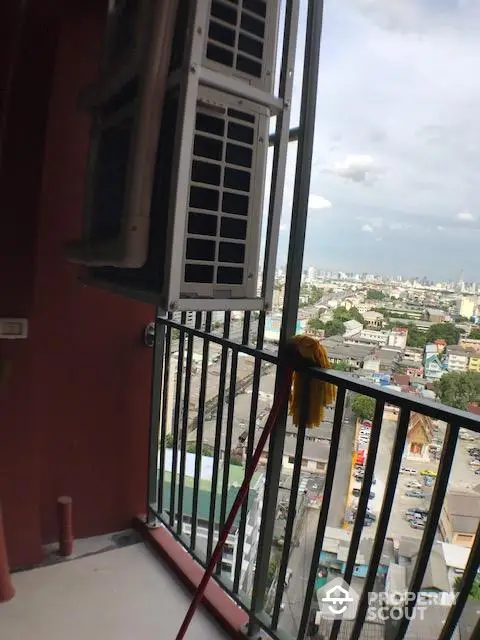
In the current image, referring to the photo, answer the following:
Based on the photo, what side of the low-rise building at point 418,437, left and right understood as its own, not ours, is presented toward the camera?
front

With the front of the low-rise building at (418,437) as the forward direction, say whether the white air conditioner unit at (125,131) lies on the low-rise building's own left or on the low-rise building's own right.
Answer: on the low-rise building's own right
